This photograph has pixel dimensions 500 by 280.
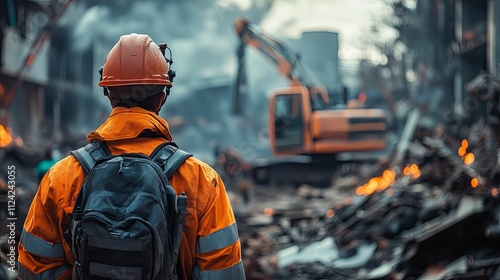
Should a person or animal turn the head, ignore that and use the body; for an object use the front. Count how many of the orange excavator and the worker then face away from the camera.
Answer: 1

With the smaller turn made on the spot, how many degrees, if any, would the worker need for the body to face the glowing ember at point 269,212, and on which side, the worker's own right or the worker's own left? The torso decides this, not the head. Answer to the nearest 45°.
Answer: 0° — they already face it

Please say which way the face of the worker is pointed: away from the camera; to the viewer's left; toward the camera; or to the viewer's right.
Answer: away from the camera

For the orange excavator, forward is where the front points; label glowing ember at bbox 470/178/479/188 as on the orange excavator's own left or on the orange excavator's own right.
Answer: on the orange excavator's own left

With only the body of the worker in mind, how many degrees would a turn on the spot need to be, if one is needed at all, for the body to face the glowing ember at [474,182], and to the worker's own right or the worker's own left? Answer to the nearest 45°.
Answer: approximately 45° to the worker's own right

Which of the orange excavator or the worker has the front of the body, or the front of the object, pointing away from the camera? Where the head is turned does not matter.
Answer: the worker

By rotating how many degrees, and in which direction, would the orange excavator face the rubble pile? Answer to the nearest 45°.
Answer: approximately 90° to its left

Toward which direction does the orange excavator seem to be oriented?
to the viewer's left

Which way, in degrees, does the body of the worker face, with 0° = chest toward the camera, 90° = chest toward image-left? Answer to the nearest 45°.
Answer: approximately 180°

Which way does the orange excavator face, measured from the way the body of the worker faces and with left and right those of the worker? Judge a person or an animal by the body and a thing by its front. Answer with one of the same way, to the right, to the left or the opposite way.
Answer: to the left
